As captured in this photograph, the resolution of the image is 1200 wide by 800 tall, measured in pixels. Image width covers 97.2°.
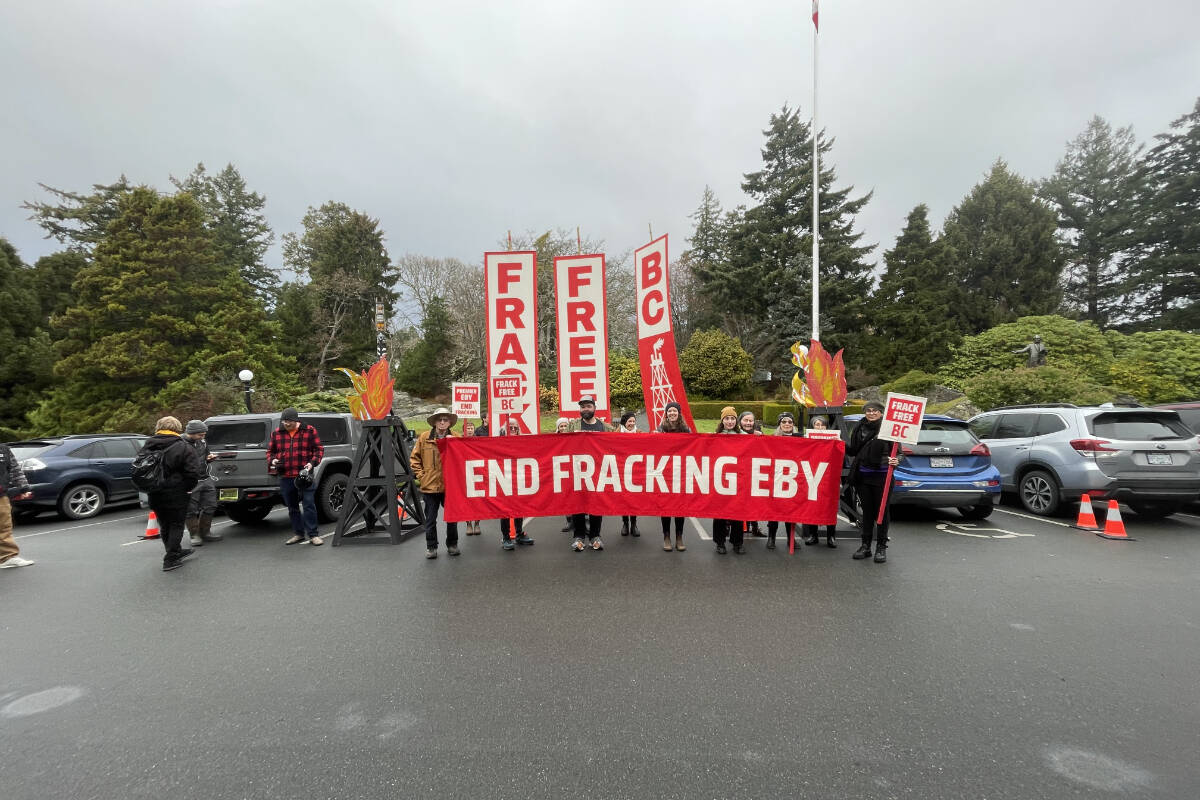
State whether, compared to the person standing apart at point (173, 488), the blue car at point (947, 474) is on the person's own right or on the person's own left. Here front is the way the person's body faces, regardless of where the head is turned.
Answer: on the person's own right

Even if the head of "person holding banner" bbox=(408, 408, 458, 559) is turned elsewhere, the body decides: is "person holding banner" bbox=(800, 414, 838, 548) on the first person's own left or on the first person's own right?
on the first person's own left

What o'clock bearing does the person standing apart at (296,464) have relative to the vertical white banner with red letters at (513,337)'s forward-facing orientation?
The person standing apart is roughly at 2 o'clock from the vertical white banner with red letters.

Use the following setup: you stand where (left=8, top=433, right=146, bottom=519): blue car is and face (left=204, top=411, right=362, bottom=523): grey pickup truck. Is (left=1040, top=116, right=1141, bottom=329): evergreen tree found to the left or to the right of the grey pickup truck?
left

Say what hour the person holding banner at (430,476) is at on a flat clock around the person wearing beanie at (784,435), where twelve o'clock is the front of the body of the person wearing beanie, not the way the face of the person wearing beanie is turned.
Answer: The person holding banner is roughly at 2 o'clock from the person wearing beanie.

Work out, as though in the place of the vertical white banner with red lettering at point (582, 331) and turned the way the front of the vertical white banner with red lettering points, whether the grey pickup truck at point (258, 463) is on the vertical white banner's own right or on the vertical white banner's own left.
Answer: on the vertical white banner's own right

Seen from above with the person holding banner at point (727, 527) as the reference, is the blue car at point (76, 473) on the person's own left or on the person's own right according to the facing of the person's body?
on the person's own right

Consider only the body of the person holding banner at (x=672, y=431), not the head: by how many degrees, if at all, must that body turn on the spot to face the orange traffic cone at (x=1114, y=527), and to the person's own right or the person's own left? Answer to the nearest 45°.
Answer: approximately 90° to the person's own left

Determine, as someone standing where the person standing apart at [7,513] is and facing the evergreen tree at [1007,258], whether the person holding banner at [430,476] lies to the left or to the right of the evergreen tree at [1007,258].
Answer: right
